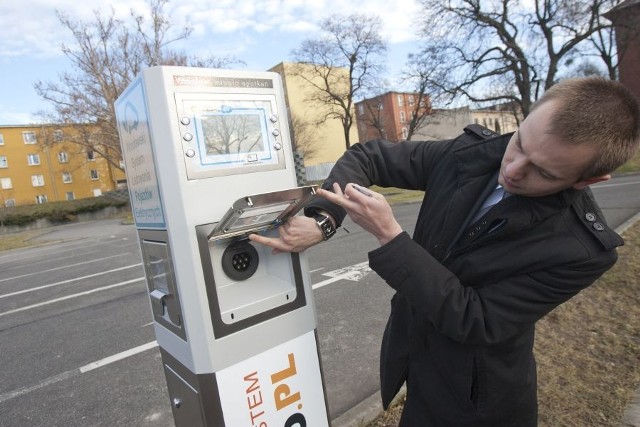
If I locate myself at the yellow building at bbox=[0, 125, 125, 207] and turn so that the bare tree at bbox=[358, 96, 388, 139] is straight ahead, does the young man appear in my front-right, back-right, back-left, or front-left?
front-right

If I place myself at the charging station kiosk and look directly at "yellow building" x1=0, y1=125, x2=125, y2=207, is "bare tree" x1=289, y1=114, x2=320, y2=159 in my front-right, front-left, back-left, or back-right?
front-right

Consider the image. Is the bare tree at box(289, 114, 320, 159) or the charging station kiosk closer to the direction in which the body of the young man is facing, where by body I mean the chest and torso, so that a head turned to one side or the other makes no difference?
the charging station kiosk

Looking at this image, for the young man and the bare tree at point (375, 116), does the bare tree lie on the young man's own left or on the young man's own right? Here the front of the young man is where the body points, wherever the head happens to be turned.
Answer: on the young man's own right

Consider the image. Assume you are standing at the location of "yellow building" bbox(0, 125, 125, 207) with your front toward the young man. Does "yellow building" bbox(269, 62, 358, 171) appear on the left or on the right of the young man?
left

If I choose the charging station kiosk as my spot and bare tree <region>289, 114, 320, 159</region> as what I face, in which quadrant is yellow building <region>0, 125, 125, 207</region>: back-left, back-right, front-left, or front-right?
front-left

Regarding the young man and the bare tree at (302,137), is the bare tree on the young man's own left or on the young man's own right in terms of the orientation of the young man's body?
on the young man's own right

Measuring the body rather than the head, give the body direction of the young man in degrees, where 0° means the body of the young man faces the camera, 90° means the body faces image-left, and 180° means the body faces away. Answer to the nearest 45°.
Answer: approximately 45°

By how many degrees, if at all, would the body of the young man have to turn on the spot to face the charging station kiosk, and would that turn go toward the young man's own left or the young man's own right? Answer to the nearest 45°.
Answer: approximately 45° to the young man's own right

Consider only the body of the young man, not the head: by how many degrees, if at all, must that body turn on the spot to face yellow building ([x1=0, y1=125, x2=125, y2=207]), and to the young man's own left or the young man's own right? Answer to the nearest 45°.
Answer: approximately 90° to the young man's own right

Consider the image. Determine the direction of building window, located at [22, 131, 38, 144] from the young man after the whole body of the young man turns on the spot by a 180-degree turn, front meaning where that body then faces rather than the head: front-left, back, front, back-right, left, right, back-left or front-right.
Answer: left
